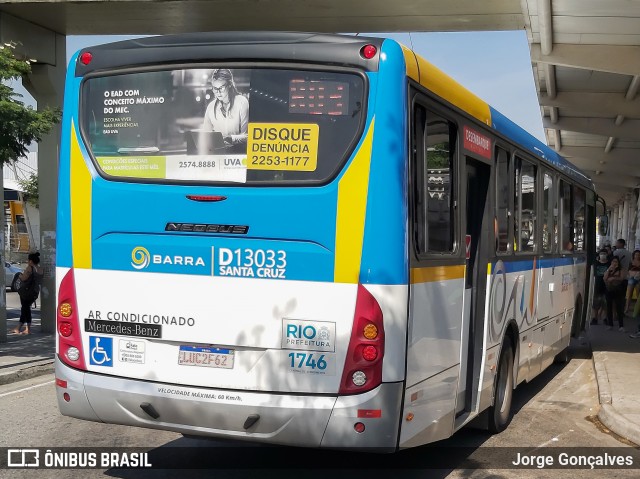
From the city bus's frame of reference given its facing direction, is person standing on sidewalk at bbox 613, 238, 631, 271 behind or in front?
in front

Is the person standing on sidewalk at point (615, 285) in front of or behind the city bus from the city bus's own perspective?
in front

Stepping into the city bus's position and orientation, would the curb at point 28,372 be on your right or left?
on your left

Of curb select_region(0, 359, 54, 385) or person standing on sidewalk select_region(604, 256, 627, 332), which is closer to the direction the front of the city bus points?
the person standing on sidewalk

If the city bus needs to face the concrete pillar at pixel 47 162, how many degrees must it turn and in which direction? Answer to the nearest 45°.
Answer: approximately 90° to its left

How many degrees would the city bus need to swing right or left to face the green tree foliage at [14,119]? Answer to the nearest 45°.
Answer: approximately 90° to its left

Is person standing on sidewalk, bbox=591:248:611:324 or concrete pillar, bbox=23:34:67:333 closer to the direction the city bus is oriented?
the person standing on sidewalk

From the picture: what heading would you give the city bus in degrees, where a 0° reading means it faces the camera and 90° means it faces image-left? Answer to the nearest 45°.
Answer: approximately 225°

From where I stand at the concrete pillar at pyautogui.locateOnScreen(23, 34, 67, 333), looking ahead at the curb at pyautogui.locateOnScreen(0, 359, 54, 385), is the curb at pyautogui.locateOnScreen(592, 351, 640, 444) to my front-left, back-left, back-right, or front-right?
front-left
